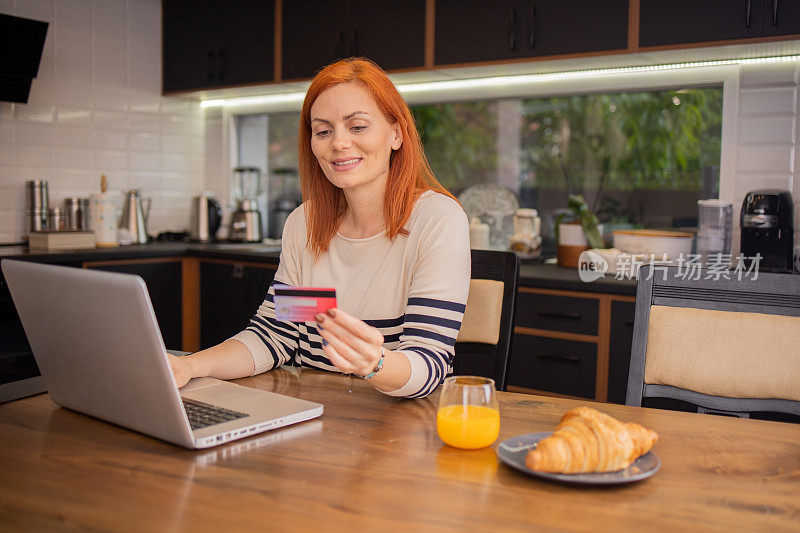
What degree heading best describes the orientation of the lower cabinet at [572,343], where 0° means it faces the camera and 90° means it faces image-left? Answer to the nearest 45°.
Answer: approximately 0°

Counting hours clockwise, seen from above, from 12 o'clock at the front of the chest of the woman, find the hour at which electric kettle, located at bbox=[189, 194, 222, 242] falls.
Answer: The electric kettle is roughly at 4 o'clock from the woman.

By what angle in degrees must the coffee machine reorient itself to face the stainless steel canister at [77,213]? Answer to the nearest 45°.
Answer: approximately 45° to its right

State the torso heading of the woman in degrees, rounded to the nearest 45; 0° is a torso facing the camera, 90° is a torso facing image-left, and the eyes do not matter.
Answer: approximately 45°

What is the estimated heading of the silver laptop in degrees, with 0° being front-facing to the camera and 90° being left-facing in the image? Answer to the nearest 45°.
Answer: approximately 225°
